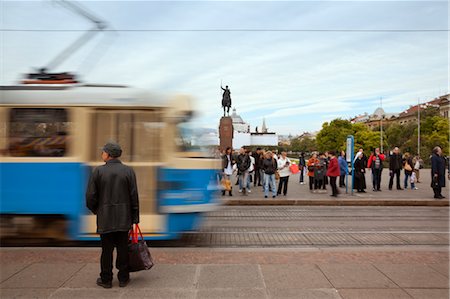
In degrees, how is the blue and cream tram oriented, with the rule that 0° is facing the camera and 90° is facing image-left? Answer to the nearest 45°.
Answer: approximately 270°

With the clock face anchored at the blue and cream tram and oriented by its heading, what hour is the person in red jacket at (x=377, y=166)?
The person in red jacket is roughly at 11 o'clock from the blue and cream tram.

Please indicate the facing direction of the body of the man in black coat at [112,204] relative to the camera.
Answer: away from the camera

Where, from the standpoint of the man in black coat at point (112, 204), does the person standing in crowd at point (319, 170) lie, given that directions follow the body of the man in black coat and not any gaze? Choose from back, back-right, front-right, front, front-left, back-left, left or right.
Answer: front-right

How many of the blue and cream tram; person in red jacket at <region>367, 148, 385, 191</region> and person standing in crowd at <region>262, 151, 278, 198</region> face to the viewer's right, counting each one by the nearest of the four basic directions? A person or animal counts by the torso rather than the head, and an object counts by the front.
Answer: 1

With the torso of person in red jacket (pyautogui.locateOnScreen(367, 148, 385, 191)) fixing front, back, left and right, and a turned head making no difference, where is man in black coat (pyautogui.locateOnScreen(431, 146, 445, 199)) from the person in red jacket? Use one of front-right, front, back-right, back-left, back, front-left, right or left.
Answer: front-left

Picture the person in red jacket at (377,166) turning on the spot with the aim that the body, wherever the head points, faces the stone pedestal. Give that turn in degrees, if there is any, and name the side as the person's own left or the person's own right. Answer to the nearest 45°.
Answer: approximately 135° to the person's own right

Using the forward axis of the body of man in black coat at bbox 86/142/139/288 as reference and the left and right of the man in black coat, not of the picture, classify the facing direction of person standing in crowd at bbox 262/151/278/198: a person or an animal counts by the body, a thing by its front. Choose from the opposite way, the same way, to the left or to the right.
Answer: the opposite way

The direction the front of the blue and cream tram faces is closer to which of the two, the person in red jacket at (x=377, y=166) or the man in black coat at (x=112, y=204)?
the person in red jacket

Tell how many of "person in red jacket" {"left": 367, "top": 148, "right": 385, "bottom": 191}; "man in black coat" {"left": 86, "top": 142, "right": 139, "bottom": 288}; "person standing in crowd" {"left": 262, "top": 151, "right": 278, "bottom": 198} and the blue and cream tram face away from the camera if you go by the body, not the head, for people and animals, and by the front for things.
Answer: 1

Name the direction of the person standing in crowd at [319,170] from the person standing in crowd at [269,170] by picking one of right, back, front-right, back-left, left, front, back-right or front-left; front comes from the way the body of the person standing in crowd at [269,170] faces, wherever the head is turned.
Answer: back-left

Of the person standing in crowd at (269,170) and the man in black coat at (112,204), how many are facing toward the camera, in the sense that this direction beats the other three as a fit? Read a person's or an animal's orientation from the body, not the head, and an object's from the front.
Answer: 1

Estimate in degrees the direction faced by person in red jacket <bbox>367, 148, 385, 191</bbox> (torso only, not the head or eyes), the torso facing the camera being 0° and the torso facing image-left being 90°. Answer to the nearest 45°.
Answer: approximately 0°

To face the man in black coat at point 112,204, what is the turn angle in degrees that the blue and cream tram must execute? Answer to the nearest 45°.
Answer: approximately 90° to its right
